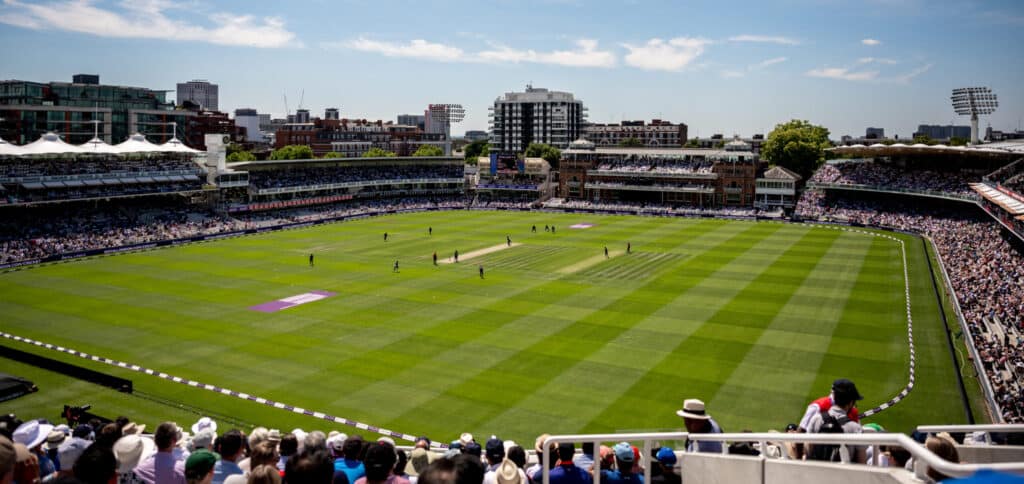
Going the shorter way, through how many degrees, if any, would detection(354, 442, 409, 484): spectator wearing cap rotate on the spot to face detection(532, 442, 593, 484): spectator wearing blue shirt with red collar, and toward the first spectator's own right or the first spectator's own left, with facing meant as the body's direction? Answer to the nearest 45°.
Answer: approximately 45° to the first spectator's own right

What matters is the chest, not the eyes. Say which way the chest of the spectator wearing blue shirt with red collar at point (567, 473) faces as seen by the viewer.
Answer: away from the camera

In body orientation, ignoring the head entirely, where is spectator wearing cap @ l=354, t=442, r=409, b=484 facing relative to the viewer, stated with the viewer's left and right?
facing away from the viewer

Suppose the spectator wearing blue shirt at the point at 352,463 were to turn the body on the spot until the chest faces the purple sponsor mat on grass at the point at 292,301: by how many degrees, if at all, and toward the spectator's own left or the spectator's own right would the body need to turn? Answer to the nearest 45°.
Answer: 0° — they already face it

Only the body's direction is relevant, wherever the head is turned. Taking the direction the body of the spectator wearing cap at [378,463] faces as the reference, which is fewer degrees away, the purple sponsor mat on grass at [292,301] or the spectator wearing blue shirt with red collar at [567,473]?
the purple sponsor mat on grass

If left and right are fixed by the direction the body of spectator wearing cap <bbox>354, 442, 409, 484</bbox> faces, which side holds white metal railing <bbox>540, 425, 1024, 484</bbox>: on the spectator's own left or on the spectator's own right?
on the spectator's own right

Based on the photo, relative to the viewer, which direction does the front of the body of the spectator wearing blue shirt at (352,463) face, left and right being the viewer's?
facing away from the viewer

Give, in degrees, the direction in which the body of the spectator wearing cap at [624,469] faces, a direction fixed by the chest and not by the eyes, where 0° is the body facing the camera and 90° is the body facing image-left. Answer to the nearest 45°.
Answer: approximately 180°

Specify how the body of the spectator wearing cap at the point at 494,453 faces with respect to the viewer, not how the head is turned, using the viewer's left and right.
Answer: facing away from the viewer

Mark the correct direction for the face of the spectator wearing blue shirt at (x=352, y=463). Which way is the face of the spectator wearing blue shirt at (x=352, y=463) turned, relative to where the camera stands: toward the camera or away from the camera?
away from the camera
